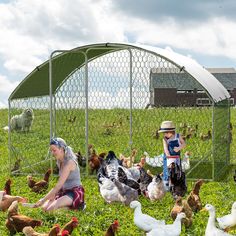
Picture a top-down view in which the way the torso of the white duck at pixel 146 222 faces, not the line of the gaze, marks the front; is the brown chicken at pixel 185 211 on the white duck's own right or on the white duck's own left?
on the white duck's own right

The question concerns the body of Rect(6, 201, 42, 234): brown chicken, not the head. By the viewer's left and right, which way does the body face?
facing to the right of the viewer

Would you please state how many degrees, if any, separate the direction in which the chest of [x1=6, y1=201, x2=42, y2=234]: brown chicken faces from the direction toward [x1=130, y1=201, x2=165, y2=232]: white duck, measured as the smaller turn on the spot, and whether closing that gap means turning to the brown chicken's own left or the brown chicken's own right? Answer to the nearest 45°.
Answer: approximately 45° to the brown chicken's own right
